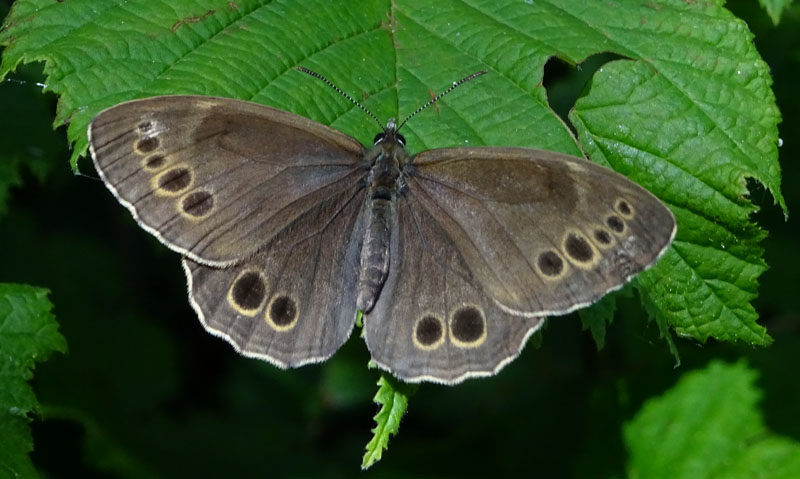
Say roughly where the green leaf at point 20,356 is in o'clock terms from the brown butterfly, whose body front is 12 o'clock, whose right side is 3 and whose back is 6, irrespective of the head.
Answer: The green leaf is roughly at 9 o'clock from the brown butterfly.

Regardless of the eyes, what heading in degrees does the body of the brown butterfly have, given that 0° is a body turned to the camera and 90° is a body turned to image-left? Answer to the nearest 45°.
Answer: approximately 180°

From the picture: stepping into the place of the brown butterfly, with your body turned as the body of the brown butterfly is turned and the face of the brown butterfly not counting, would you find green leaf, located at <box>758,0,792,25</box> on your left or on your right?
on your right

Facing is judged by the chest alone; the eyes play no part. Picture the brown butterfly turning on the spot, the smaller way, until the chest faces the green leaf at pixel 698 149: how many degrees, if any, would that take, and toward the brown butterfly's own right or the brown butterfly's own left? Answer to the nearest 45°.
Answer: approximately 90° to the brown butterfly's own right

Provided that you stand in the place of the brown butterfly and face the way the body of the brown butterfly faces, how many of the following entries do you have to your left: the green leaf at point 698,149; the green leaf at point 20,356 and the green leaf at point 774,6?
1
